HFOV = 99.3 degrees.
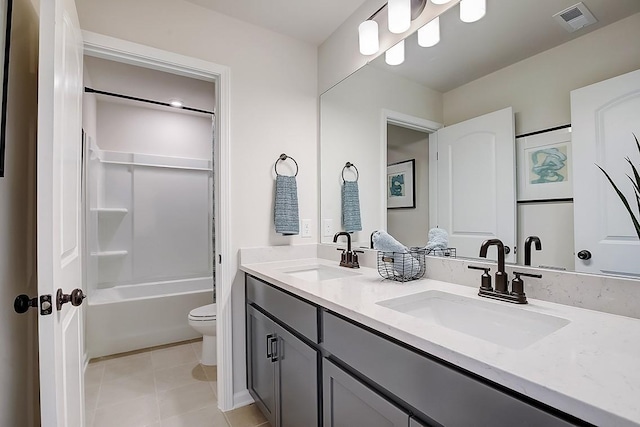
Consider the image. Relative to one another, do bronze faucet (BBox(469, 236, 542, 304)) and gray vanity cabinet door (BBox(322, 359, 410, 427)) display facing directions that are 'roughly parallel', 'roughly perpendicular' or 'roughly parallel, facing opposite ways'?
roughly parallel

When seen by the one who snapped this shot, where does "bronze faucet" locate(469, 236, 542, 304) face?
facing the viewer and to the left of the viewer

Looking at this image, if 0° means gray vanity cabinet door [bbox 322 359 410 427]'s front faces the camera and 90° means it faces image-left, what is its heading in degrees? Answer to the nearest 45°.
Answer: approximately 45°

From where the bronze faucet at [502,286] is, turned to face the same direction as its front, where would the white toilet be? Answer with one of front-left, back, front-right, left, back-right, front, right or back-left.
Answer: front-right

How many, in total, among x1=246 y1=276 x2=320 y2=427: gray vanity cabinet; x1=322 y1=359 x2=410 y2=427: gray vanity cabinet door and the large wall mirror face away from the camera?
0

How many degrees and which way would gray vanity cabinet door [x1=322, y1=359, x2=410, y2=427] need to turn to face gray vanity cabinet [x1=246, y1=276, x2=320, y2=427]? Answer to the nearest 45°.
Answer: approximately 90° to its right

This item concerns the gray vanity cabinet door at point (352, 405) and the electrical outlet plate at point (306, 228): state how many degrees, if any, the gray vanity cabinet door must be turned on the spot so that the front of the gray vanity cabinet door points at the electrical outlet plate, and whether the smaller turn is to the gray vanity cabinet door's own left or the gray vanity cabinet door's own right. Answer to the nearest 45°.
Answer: approximately 135° to the gray vanity cabinet door's own right

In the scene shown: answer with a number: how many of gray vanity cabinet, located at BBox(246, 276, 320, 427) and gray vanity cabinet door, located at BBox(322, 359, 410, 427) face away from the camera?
0

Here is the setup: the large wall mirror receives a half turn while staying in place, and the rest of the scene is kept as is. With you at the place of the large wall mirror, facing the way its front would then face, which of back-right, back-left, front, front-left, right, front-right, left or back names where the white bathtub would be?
back-left

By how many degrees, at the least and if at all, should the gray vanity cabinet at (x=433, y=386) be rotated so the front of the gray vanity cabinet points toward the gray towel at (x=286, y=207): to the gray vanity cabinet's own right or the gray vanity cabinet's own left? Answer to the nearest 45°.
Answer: approximately 90° to the gray vanity cabinet's own right

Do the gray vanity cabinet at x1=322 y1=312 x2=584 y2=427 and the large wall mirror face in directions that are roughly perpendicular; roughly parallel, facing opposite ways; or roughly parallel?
roughly parallel

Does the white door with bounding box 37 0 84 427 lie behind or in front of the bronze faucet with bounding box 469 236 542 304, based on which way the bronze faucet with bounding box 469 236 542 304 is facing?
in front
